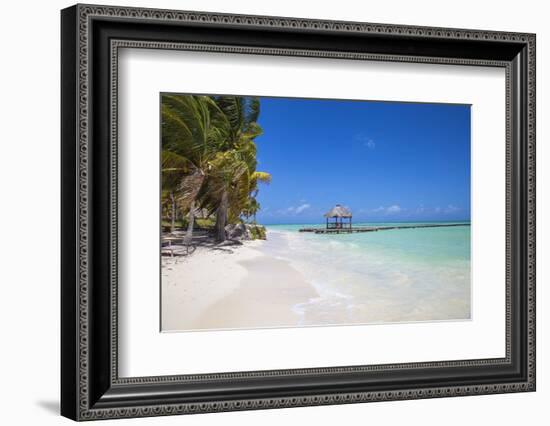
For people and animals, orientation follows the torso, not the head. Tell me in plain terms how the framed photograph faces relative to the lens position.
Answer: facing the viewer and to the right of the viewer
